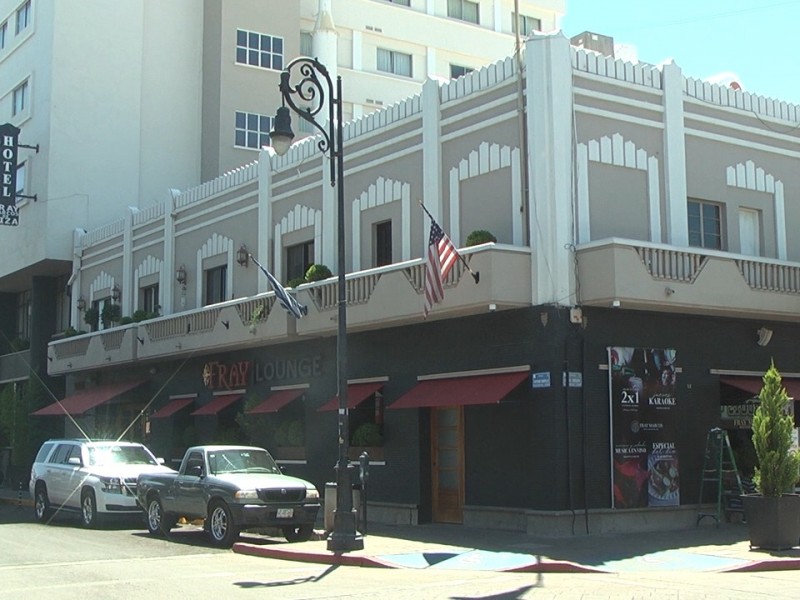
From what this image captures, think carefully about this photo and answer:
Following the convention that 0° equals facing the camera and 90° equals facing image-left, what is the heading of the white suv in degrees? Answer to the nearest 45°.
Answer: approximately 315°

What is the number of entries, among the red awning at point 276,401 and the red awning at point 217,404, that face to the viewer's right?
0

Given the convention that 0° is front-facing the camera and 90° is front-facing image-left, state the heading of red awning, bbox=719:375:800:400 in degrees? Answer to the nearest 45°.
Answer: approximately 315°

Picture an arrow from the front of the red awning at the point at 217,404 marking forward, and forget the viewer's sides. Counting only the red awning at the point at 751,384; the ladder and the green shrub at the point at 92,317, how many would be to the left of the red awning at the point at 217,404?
2

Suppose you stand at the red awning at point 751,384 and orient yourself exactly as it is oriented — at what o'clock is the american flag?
The american flag is roughly at 3 o'clock from the red awning.

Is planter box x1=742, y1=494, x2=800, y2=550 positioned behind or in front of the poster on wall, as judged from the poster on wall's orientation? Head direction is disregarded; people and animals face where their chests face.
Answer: in front

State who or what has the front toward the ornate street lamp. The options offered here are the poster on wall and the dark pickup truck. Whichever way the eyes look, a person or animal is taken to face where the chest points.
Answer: the dark pickup truck

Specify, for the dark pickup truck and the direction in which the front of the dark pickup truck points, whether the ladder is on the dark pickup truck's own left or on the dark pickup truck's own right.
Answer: on the dark pickup truck's own left

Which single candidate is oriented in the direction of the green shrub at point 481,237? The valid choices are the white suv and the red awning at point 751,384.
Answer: the white suv

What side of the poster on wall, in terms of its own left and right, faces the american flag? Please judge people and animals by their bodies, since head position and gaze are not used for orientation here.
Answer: right

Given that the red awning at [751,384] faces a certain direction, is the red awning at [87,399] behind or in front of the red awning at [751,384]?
behind

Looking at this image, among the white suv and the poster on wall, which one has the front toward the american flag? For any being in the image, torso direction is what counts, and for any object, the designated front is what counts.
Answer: the white suv

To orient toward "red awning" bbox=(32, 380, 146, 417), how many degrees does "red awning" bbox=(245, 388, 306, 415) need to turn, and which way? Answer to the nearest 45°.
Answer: approximately 90° to its right

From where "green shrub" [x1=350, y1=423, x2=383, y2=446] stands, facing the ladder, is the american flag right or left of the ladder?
right

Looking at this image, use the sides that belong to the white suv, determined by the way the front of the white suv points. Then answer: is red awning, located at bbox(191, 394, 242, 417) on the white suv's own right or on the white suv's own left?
on the white suv's own left

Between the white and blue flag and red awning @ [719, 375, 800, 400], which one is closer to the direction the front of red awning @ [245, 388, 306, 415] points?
the white and blue flag

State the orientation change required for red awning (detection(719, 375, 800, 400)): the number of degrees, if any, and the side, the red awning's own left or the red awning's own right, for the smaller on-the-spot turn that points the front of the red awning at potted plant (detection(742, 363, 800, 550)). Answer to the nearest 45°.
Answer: approximately 45° to the red awning's own right
